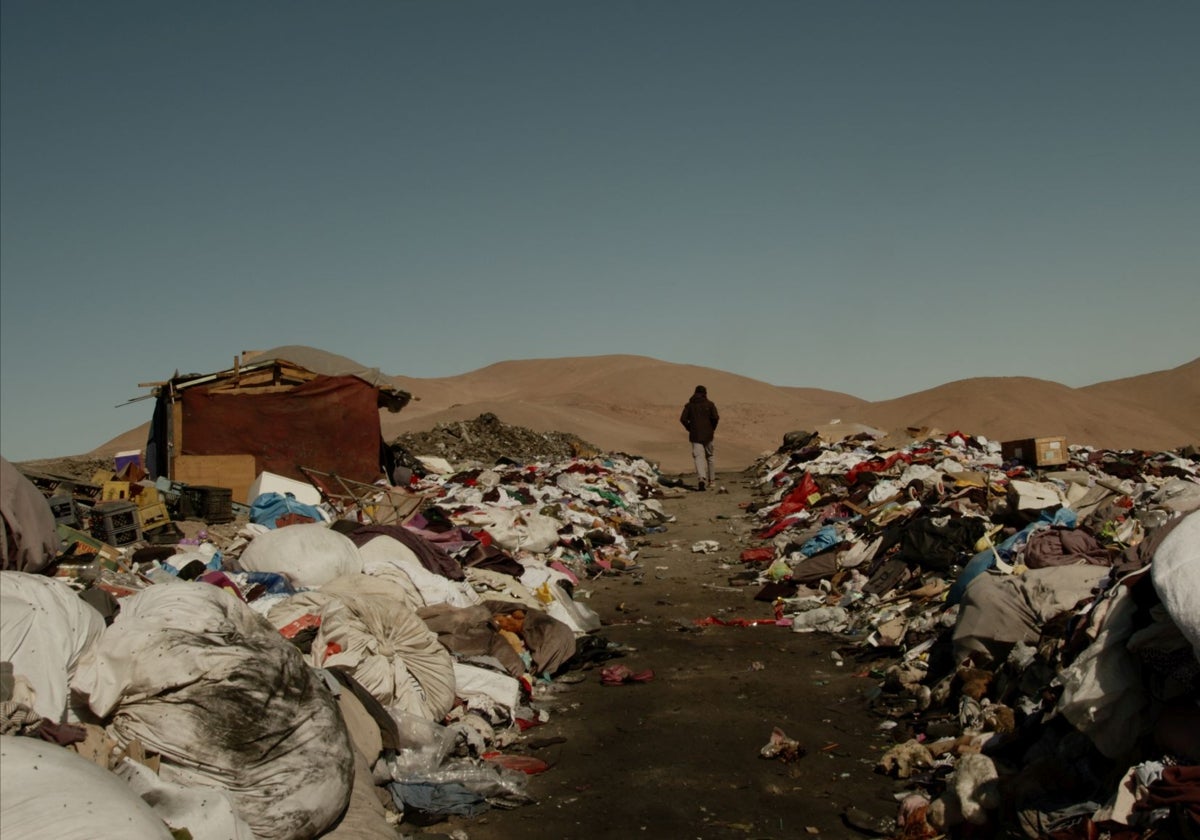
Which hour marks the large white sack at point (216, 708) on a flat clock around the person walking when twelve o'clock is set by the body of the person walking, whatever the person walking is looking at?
The large white sack is roughly at 6 o'clock from the person walking.

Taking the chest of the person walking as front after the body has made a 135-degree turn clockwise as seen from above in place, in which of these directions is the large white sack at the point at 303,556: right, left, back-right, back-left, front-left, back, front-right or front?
front-right

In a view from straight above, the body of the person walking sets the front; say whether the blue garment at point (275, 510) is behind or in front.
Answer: behind

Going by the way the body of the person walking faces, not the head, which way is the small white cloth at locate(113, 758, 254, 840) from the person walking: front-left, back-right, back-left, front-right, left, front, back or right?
back

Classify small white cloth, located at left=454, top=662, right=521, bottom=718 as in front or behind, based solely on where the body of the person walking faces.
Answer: behind

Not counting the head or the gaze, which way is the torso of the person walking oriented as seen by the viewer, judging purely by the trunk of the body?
away from the camera

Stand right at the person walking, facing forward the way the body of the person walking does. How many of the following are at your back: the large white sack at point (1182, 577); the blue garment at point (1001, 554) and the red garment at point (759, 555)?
3

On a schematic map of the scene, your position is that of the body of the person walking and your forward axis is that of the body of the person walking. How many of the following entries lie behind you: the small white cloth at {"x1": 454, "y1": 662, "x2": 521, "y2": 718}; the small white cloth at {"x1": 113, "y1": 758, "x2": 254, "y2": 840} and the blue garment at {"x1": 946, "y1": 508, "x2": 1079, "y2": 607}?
3

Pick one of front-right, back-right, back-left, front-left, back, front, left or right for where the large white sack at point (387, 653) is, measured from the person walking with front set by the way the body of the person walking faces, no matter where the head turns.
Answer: back

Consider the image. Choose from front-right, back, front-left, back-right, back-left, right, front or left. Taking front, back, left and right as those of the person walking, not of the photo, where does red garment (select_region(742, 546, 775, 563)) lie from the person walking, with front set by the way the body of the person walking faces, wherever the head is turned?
back

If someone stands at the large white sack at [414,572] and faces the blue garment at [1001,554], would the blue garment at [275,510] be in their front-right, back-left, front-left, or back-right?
back-left

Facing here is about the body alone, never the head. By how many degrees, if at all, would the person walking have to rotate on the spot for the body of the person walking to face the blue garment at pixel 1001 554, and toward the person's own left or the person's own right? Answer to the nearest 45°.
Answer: approximately 180°

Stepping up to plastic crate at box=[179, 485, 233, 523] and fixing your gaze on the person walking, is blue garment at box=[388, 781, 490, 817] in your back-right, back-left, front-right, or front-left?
back-right

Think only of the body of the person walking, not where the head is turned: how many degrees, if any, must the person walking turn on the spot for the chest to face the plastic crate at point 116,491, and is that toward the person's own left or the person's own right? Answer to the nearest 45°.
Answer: approximately 135° to the person's own left

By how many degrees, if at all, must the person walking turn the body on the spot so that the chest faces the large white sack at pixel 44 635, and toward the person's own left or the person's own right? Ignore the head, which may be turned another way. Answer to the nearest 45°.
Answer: approximately 180°
